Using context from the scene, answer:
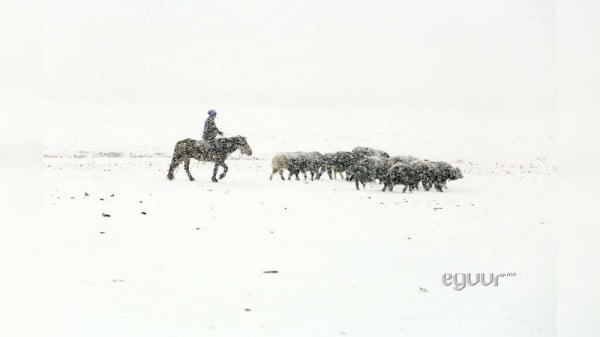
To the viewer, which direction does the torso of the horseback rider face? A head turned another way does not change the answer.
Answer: to the viewer's right

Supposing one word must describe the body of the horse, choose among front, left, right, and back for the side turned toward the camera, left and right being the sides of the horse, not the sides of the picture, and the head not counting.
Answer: right

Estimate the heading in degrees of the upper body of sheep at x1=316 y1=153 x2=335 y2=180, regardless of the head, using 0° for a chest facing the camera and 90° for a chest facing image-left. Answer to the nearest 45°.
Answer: approximately 270°

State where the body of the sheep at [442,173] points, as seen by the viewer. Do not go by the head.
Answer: to the viewer's right

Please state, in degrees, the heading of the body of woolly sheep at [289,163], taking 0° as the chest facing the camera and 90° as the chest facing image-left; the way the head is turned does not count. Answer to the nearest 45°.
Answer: approximately 270°

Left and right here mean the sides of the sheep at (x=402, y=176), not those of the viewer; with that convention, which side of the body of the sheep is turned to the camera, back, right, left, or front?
right

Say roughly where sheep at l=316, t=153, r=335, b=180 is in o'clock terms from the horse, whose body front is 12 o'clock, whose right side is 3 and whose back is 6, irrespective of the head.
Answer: The sheep is roughly at 12 o'clock from the horse.

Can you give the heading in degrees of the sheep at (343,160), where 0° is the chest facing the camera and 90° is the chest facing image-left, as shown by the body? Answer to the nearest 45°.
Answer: approximately 270°

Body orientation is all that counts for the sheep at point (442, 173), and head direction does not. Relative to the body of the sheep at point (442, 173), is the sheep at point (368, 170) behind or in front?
behind
